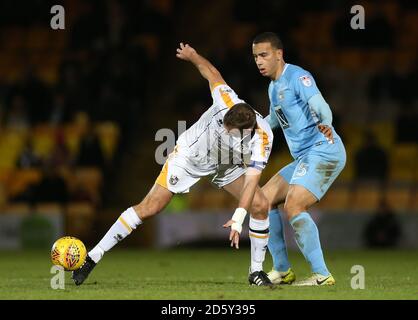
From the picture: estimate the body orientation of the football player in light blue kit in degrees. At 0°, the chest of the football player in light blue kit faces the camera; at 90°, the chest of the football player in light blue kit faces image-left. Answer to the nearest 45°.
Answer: approximately 45°

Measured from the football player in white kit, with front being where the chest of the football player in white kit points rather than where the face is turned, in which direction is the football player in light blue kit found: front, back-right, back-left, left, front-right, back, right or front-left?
left

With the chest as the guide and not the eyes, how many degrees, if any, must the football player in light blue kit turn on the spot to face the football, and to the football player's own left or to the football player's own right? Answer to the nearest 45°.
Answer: approximately 45° to the football player's own right

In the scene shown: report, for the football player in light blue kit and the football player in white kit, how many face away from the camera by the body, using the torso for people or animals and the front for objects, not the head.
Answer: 0

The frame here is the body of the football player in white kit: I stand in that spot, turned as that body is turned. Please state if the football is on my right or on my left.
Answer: on my right

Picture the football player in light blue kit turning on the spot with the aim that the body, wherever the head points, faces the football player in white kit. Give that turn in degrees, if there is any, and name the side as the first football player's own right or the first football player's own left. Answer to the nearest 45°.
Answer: approximately 45° to the first football player's own right
